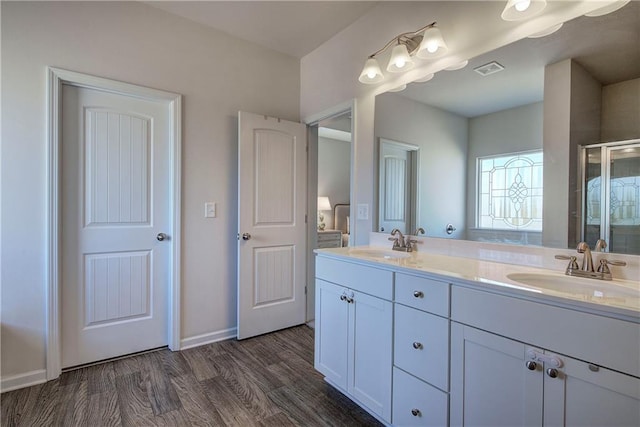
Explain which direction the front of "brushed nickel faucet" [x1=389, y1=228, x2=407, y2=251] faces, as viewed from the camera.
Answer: facing the viewer and to the left of the viewer

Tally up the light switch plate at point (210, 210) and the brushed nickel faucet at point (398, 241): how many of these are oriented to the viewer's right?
0

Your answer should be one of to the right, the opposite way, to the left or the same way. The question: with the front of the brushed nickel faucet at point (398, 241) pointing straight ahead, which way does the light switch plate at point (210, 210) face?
to the left

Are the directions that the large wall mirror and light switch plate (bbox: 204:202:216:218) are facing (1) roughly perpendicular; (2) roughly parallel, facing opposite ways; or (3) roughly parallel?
roughly perpendicular

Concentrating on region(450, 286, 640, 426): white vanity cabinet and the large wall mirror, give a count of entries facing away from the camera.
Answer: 0

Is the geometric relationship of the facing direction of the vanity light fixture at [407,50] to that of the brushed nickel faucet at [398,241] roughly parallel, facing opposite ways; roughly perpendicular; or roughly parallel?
roughly parallel

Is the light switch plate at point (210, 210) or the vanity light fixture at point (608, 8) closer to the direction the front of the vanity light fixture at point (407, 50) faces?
the light switch plate

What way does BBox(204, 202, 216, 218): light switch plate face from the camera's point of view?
toward the camera

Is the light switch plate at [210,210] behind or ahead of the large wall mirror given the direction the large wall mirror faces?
ahead

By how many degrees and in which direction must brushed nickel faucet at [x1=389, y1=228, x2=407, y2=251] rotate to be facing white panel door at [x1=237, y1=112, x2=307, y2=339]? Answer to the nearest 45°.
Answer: approximately 45° to its right

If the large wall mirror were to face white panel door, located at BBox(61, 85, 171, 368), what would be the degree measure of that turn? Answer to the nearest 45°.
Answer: approximately 45° to its right
